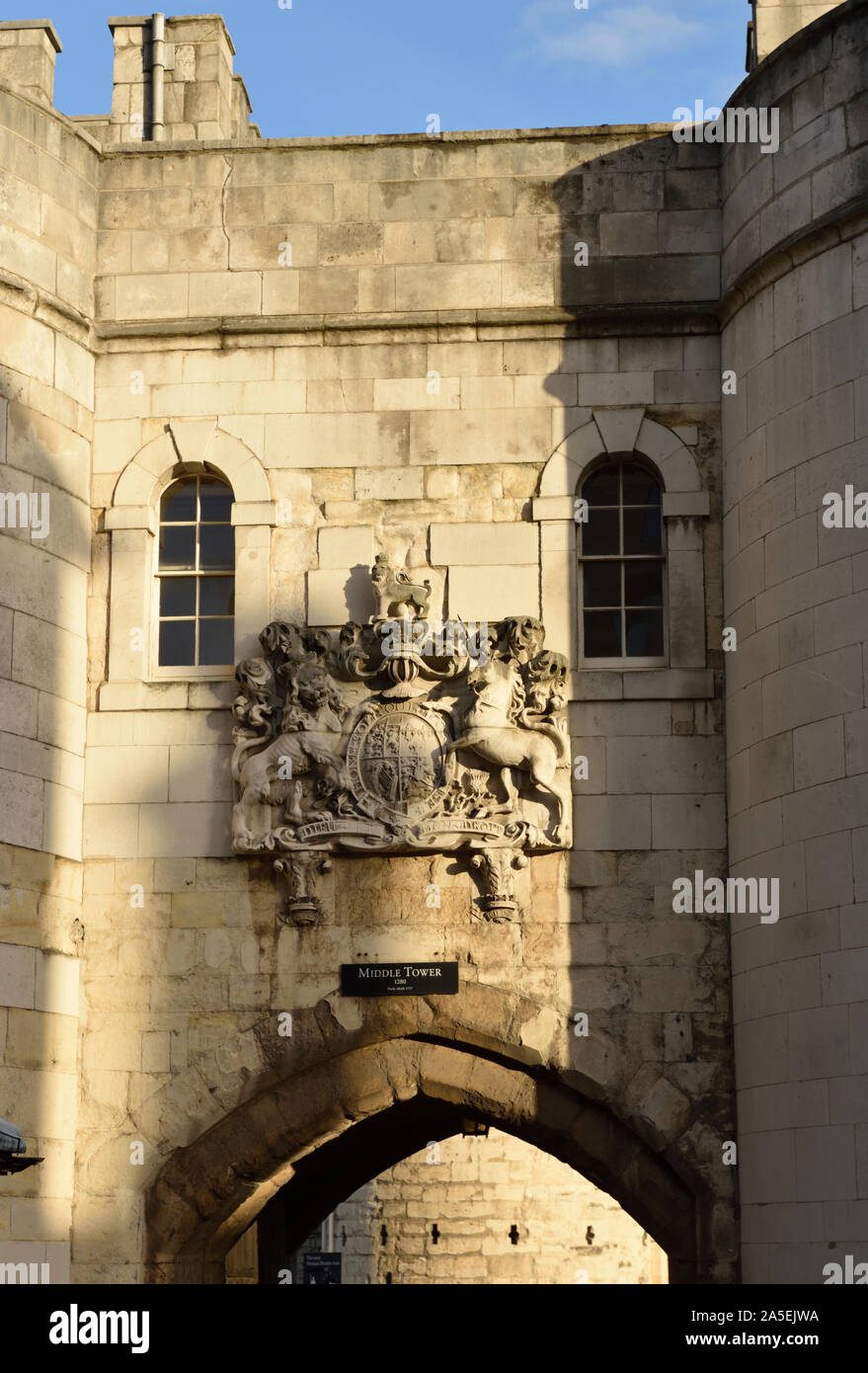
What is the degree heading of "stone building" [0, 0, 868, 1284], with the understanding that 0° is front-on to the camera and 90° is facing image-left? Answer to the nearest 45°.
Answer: approximately 0°
